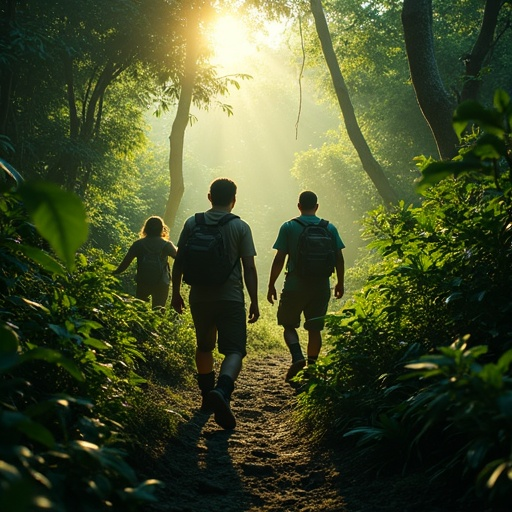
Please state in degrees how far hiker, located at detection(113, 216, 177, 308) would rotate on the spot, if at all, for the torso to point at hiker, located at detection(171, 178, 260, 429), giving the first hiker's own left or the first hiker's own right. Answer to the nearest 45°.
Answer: approximately 180°

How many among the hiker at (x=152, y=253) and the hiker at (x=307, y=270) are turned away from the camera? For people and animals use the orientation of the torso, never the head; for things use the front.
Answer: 2

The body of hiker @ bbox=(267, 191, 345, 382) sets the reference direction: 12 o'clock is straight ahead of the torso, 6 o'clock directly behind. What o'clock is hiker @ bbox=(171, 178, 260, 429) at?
hiker @ bbox=(171, 178, 260, 429) is roughly at 7 o'clock from hiker @ bbox=(267, 191, 345, 382).

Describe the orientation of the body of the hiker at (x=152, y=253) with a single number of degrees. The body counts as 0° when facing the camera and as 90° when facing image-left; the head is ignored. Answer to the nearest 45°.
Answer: approximately 180°

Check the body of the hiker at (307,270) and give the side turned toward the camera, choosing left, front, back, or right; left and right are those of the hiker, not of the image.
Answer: back

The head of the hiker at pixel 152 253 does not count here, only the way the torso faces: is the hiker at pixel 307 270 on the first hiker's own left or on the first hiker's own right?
on the first hiker's own right
